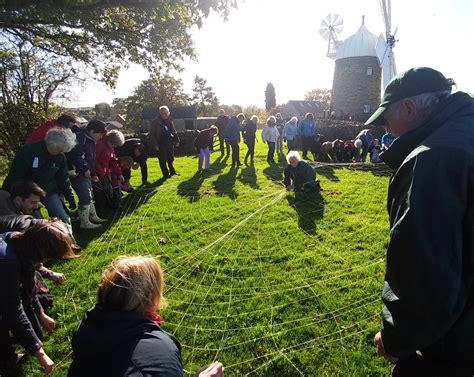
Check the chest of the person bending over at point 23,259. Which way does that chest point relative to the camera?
to the viewer's right

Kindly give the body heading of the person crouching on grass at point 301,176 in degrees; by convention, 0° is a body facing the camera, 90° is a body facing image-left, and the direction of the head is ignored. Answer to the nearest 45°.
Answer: approximately 45°

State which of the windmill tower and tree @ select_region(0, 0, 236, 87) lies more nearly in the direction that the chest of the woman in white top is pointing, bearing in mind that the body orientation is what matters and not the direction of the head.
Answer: the tree

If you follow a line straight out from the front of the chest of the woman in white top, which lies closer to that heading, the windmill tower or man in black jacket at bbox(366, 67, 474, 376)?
the man in black jacket

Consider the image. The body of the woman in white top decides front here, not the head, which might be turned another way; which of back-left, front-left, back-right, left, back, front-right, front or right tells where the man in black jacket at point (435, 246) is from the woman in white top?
front

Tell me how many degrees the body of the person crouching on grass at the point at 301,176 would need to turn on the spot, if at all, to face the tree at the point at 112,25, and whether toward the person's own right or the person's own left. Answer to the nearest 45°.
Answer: approximately 45° to the person's own right

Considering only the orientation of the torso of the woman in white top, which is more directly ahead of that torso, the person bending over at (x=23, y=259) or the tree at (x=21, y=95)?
the person bending over

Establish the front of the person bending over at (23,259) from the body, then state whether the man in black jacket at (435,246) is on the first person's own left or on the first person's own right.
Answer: on the first person's own right

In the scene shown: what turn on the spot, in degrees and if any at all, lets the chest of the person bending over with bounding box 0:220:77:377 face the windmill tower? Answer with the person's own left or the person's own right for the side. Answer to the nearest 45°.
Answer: approximately 45° to the person's own left

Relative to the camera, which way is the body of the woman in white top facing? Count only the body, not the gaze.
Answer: toward the camera

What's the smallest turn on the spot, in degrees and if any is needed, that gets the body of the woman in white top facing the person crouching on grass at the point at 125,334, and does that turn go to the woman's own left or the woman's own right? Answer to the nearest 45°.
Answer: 0° — they already face them

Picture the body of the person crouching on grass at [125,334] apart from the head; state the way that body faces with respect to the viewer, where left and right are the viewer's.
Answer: facing away from the viewer and to the right of the viewer

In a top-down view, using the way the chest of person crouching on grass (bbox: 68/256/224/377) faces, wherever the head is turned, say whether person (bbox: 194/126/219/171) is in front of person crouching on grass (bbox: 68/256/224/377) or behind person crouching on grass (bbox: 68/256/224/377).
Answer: in front
